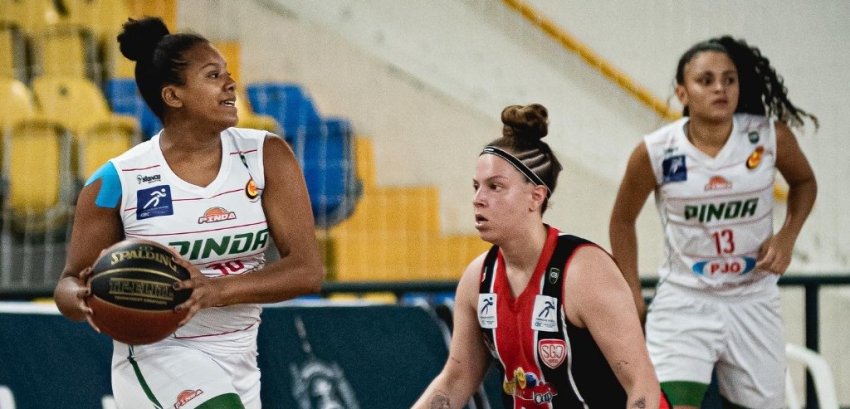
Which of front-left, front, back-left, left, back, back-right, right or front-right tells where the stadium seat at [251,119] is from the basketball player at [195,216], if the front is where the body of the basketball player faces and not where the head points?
back-left

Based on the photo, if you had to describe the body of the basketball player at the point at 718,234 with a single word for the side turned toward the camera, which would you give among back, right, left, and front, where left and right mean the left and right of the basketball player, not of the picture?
front

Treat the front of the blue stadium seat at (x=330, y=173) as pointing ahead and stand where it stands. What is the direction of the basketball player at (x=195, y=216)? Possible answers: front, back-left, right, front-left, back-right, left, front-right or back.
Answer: front-right

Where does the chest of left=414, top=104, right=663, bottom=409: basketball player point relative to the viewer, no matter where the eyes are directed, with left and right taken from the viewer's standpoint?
facing the viewer and to the left of the viewer

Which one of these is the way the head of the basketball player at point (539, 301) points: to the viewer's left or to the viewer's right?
to the viewer's left

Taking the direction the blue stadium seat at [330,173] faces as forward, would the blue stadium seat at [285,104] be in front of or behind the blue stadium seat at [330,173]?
behind

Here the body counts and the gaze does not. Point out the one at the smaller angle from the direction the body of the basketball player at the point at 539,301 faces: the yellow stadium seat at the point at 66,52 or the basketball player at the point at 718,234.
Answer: the yellow stadium seat

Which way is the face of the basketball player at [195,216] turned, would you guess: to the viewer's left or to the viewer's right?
to the viewer's right

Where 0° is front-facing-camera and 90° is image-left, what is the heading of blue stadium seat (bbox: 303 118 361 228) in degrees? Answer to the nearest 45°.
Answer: approximately 315°

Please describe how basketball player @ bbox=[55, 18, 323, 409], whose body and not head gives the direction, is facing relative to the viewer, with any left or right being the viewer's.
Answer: facing the viewer and to the right of the viewer

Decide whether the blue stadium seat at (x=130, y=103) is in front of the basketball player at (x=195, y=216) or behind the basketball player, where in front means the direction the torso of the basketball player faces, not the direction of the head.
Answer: behind
